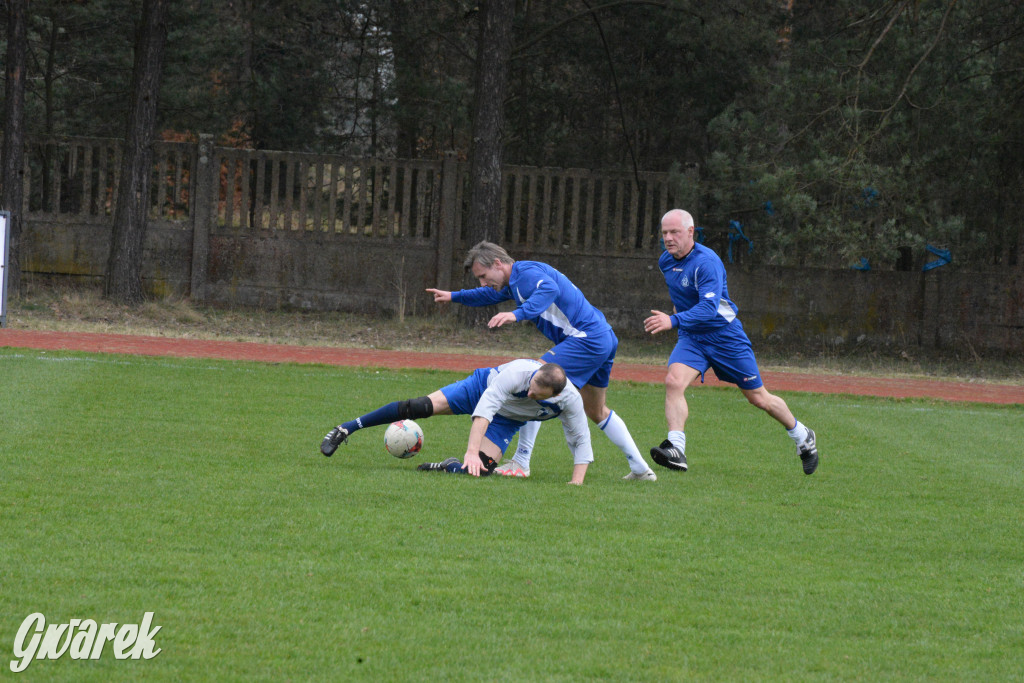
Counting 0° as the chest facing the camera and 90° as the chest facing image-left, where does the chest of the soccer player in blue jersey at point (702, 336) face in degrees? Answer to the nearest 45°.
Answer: approximately 45°

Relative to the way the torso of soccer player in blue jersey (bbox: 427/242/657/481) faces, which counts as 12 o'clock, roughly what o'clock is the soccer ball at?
The soccer ball is roughly at 12 o'clock from the soccer player in blue jersey.

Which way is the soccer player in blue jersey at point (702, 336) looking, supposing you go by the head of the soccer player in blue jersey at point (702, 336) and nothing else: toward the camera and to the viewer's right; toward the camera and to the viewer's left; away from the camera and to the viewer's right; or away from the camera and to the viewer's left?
toward the camera and to the viewer's left

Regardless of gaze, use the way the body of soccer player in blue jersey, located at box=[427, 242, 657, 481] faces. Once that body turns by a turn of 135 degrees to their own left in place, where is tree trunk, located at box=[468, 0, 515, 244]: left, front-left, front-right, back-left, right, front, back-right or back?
back-left

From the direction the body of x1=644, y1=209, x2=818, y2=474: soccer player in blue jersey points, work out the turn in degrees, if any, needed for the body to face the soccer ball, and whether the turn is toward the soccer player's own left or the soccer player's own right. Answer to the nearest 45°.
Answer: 0° — they already face it

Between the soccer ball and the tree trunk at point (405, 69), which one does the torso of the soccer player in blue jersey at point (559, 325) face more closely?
the soccer ball

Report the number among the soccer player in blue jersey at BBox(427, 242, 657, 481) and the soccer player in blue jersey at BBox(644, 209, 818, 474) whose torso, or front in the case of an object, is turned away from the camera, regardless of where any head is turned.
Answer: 0

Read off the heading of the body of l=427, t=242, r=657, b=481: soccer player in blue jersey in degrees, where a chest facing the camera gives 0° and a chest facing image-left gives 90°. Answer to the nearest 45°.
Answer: approximately 90°

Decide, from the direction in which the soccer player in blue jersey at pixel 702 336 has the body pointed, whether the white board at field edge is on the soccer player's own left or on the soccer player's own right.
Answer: on the soccer player's own right

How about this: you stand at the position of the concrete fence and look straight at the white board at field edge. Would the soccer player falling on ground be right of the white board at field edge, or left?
left

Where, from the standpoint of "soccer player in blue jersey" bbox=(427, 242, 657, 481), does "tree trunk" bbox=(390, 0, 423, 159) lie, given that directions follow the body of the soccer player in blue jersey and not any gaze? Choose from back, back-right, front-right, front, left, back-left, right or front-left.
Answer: right

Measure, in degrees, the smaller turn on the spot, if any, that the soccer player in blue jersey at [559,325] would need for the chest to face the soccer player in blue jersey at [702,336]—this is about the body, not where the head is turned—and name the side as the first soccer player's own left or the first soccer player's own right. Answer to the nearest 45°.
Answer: approximately 135° to the first soccer player's own right

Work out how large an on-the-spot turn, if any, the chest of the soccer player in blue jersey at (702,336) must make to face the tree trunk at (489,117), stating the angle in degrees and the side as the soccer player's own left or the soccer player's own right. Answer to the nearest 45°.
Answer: approximately 135° to the soccer player's own right

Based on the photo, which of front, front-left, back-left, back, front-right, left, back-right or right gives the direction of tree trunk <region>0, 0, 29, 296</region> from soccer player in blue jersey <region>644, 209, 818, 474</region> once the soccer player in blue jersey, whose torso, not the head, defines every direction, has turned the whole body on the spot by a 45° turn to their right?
front-right
